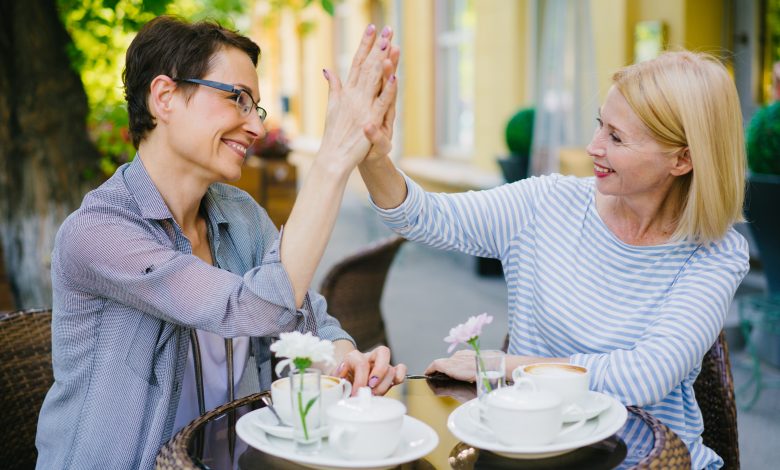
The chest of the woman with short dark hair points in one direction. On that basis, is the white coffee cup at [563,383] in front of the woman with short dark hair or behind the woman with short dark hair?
in front

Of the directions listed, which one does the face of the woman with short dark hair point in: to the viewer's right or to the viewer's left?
to the viewer's right

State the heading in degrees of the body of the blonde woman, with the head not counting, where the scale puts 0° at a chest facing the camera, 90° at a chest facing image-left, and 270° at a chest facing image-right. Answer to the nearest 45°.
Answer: approximately 45°

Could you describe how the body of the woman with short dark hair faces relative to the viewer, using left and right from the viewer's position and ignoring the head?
facing the viewer and to the right of the viewer

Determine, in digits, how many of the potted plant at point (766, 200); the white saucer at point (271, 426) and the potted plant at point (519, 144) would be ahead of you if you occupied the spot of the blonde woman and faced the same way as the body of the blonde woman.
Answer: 1

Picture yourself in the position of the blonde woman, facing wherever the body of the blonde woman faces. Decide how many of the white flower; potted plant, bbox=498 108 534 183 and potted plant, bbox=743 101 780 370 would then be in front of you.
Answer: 1

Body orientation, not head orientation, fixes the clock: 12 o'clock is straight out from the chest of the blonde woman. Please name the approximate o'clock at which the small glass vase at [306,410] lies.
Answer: The small glass vase is roughly at 12 o'clock from the blonde woman.

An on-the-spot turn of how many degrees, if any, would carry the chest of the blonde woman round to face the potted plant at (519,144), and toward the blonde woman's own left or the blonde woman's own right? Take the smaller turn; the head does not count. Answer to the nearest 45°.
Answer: approximately 135° to the blonde woman's own right

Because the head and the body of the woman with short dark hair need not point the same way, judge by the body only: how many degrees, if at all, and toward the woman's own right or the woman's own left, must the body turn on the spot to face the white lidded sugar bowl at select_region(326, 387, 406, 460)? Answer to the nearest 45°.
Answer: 0° — they already face it

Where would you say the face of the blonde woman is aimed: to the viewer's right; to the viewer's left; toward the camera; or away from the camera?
to the viewer's left

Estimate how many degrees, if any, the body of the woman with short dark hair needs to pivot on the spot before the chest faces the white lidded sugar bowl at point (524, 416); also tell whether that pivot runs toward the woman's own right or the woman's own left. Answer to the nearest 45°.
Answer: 0° — they already face it

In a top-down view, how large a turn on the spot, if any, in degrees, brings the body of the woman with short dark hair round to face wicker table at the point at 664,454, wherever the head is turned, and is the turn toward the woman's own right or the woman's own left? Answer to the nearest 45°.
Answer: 0° — they already face it

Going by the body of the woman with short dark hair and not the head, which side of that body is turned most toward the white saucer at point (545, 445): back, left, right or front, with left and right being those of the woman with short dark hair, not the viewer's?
front

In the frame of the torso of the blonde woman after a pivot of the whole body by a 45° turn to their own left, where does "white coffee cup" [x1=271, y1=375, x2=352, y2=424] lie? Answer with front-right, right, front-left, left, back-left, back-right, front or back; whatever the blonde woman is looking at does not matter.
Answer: front-right

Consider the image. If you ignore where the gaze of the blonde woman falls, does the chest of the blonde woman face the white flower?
yes

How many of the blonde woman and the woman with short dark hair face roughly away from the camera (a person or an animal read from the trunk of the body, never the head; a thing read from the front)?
0

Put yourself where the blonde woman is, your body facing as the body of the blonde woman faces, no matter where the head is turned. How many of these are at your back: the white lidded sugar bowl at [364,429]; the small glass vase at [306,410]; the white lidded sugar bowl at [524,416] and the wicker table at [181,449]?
0
